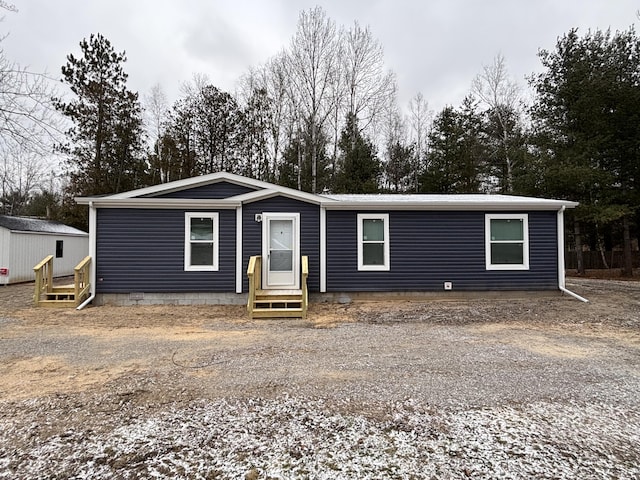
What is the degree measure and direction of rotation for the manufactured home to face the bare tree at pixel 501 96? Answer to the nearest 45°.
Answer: approximately 135° to its left

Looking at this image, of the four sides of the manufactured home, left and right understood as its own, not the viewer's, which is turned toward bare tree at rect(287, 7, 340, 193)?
back

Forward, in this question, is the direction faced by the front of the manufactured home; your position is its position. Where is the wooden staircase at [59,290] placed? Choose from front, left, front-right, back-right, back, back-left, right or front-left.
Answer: right

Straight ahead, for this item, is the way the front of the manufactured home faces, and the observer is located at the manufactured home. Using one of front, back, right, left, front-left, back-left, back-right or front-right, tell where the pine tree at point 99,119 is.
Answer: back-right

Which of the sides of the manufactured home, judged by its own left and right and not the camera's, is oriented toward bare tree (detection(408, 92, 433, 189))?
back

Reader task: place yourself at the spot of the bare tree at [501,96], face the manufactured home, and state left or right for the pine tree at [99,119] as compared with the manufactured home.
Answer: right

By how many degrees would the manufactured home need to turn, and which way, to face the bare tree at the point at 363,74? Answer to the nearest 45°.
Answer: approximately 180°

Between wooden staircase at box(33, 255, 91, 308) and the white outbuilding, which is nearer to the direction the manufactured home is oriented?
the wooden staircase

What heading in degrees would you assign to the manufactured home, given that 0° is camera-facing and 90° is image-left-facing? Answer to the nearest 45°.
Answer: approximately 0°

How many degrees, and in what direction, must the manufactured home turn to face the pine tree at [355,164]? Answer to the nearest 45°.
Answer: approximately 180°
